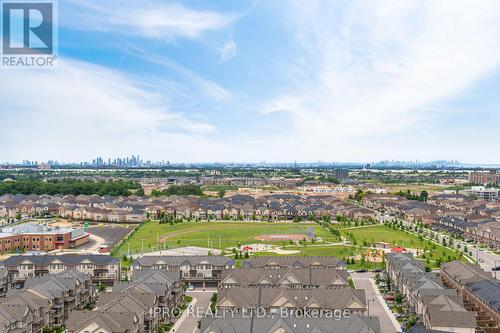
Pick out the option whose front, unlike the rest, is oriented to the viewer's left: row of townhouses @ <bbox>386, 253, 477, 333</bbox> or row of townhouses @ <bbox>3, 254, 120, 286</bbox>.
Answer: row of townhouses @ <bbox>386, 253, 477, 333</bbox>

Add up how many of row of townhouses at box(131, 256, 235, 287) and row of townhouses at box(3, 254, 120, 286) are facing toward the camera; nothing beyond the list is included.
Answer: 2

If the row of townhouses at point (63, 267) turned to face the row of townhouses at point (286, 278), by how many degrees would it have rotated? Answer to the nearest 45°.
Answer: approximately 45° to its left

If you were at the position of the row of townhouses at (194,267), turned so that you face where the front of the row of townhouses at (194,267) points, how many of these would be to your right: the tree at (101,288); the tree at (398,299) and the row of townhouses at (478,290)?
1

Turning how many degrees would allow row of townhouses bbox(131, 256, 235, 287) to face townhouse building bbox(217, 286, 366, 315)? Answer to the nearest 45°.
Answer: approximately 45° to its left

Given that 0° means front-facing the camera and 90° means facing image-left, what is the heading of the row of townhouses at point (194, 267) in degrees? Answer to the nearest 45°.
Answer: approximately 0°

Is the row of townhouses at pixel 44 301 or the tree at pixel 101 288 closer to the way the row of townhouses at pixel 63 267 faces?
the row of townhouses

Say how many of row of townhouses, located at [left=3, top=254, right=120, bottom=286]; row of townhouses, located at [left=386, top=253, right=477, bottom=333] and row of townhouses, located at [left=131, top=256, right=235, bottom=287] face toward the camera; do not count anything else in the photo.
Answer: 2

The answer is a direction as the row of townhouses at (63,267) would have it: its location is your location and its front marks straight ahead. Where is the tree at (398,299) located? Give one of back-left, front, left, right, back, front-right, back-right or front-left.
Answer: front-left

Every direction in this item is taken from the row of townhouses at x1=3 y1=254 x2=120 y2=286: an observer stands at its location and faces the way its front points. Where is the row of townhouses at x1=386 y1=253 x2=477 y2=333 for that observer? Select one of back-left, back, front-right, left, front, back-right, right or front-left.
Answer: front-left

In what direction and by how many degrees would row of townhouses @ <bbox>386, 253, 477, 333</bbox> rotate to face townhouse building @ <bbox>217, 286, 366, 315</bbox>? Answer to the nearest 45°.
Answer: approximately 45° to its left

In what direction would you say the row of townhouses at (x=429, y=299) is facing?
to the viewer's left

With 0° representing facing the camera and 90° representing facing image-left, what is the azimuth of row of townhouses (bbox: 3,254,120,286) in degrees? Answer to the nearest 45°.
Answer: approximately 0°

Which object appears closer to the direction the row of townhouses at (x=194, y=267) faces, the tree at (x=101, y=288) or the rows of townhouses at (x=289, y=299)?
the rows of townhouses

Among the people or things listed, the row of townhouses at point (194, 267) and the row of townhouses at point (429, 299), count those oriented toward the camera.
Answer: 1
